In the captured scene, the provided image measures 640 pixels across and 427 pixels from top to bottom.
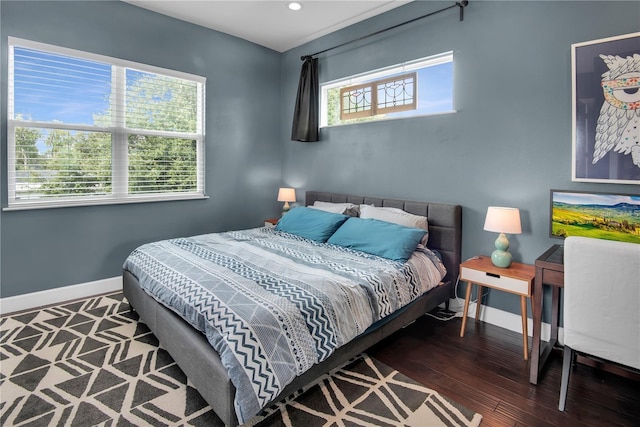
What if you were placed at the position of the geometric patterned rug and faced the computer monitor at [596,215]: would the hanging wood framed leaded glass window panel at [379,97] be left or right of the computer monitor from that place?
left

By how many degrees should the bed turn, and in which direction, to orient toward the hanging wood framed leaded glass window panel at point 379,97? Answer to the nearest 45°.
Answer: approximately 180°

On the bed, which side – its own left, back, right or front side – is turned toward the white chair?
left

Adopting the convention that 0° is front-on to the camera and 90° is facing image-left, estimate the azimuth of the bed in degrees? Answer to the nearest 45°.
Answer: approximately 45°

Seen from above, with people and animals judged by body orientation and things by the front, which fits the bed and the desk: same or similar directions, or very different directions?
same or similar directions

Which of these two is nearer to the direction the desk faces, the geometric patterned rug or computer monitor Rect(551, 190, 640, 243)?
the geometric patterned rug

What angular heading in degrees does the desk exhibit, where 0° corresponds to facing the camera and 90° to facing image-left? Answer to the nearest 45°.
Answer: approximately 0°

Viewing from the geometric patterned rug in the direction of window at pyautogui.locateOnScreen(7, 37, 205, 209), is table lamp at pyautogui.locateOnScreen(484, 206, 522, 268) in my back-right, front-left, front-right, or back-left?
back-right

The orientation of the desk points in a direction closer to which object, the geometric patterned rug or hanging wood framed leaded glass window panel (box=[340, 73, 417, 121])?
the geometric patterned rug

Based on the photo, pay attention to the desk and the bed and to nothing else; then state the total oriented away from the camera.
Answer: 0

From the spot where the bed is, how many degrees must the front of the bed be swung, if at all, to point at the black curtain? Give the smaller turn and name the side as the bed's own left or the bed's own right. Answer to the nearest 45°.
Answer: approximately 135° to the bed's own right
